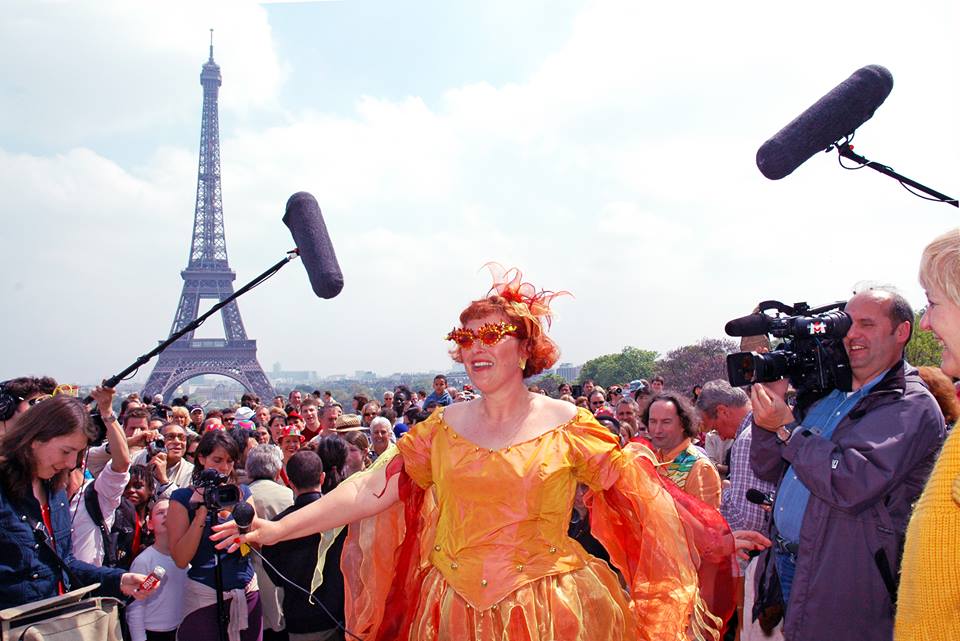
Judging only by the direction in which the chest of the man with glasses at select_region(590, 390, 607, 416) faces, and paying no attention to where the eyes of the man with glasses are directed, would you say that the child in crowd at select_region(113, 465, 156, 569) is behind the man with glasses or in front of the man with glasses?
in front

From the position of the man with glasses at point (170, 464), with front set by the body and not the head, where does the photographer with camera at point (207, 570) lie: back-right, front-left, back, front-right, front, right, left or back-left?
front

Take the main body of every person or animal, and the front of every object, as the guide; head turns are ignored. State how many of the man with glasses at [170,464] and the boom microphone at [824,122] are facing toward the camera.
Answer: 1

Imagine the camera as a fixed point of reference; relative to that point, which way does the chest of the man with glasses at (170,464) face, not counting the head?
toward the camera

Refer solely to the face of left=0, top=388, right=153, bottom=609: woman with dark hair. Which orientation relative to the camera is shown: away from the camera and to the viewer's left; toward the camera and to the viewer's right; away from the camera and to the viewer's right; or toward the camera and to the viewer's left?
toward the camera and to the viewer's right

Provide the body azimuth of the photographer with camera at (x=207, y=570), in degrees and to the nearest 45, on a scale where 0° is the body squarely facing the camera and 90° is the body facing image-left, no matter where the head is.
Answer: approximately 315°

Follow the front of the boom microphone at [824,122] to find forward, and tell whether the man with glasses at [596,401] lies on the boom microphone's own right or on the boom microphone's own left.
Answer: on the boom microphone's own right

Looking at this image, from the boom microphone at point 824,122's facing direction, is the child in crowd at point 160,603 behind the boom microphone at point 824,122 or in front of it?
in front

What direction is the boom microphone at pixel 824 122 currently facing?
to the viewer's left

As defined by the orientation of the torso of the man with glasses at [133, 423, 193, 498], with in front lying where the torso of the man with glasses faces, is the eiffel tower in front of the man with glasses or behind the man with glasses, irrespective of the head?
behind

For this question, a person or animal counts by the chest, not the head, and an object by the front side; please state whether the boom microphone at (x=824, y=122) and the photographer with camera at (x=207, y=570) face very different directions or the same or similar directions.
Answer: very different directions

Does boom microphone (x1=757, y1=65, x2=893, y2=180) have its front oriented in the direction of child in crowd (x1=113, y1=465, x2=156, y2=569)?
yes

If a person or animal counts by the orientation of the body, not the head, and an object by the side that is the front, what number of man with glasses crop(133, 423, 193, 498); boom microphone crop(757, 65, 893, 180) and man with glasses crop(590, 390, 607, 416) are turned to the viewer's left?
1

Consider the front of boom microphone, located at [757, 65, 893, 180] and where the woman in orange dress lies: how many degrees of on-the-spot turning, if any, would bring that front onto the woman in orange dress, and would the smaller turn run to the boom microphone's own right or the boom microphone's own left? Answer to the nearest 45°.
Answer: approximately 45° to the boom microphone's own left

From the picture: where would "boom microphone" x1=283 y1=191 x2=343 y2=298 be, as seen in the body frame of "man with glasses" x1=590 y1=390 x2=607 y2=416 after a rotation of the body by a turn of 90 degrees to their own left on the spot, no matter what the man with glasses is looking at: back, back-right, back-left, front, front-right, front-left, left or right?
right

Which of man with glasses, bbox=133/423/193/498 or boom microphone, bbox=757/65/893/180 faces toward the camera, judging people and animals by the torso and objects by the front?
the man with glasses
